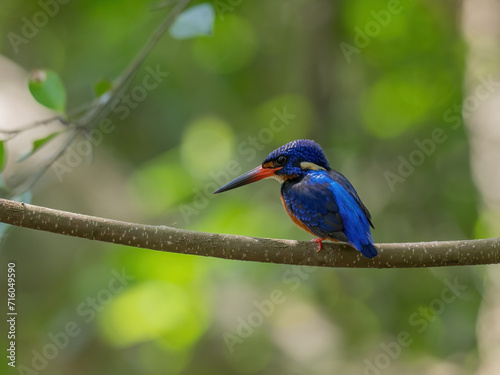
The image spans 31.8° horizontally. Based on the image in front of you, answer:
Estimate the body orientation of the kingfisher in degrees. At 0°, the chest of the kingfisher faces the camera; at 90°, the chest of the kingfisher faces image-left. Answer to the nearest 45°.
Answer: approximately 135°
